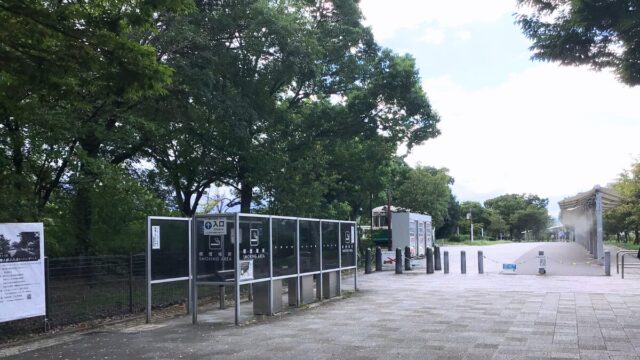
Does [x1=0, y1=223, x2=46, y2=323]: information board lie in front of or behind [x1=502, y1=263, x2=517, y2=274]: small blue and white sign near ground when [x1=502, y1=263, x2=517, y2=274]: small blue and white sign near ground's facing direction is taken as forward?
in front

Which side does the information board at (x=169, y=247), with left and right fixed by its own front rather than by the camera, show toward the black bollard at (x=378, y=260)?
left

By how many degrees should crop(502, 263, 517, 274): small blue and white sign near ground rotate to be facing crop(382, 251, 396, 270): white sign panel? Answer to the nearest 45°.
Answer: approximately 135° to its right

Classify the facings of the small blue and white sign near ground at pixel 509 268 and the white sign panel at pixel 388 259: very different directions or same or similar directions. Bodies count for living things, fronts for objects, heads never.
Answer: same or similar directions

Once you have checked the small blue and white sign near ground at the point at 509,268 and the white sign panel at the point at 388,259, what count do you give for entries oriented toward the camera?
2

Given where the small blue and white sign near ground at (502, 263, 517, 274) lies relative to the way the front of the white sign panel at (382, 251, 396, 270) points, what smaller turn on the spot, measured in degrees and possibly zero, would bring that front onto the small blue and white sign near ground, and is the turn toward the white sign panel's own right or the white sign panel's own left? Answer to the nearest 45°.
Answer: approximately 45° to the white sign panel's own left

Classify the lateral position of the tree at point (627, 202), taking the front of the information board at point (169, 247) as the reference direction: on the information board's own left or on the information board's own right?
on the information board's own left

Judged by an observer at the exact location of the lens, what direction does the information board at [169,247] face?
facing the viewer and to the right of the viewer

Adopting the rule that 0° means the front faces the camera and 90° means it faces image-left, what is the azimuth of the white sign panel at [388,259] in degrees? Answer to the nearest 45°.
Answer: approximately 0°

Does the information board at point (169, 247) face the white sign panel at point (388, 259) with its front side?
no

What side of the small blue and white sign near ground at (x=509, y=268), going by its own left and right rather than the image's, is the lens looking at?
front

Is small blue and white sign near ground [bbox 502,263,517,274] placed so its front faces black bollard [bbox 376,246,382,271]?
no
